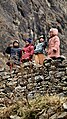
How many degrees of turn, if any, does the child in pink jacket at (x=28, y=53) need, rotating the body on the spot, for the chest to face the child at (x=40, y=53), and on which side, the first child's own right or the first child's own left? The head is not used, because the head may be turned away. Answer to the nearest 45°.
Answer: approximately 135° to the first child's own left

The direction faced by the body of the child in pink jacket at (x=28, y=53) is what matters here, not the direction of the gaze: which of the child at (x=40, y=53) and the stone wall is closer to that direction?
the stone wall

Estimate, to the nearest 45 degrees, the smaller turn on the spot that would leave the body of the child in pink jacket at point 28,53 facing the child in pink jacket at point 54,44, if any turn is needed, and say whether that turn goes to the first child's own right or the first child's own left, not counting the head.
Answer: approximately 90° to the first child's own left

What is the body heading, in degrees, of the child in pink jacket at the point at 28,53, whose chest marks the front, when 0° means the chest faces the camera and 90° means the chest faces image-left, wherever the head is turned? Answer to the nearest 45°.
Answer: approximately 45°
